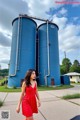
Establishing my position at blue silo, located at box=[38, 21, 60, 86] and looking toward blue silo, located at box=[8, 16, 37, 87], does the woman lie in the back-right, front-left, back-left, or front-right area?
front-left

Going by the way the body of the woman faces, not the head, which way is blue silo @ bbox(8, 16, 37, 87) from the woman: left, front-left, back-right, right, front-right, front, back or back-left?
back-left

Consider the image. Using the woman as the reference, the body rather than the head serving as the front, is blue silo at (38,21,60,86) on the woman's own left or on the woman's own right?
on the woman's own left

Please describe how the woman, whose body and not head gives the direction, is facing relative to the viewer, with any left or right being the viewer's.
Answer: facing the viewer and to the right of the viewer
